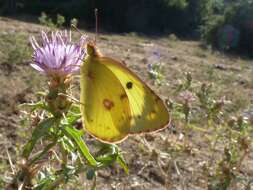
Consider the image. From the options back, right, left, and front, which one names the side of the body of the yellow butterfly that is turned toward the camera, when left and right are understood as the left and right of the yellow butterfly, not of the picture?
left
